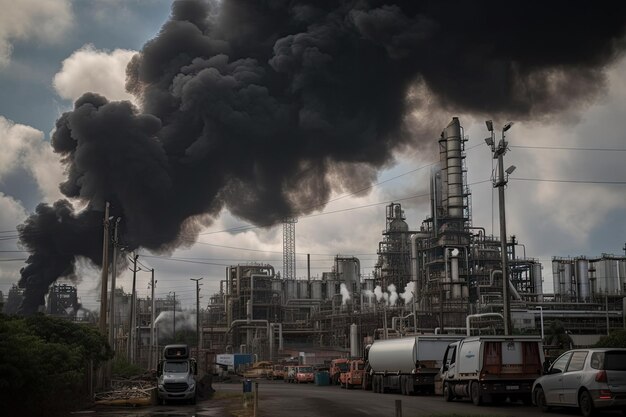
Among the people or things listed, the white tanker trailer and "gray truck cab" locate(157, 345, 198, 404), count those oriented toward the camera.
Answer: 1

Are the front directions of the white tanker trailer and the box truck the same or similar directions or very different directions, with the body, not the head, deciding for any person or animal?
same or similar directions

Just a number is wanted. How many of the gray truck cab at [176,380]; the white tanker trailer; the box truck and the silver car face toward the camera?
1

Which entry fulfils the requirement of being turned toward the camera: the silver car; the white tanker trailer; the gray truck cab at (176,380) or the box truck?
the gray truck cab

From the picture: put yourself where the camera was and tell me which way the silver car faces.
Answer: facing away from the viewer and to the left of the viewer

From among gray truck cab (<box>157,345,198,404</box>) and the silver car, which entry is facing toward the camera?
the gray truck cab

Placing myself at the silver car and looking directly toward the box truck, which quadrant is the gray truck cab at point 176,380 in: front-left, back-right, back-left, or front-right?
front-left

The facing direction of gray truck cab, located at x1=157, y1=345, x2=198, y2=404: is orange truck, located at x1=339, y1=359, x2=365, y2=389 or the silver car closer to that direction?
the silver car

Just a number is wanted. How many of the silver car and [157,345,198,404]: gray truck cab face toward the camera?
1

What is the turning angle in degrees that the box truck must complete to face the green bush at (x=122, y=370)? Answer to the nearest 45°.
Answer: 0° — it already faces it

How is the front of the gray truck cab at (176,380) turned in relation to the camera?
facing the viewer

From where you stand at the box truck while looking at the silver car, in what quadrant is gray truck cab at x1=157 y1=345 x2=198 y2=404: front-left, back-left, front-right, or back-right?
back-right
